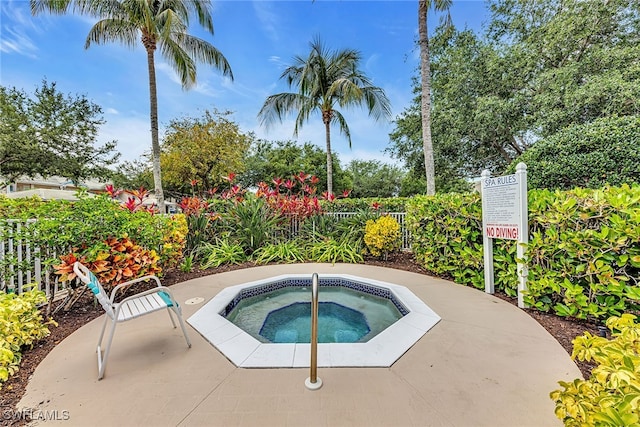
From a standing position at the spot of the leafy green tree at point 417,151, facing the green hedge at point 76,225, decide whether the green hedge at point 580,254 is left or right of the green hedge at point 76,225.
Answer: left

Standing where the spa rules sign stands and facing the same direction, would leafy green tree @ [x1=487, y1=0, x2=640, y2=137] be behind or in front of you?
behind

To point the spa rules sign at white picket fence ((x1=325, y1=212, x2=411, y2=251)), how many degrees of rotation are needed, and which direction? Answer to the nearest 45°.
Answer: approximately 90° to its right

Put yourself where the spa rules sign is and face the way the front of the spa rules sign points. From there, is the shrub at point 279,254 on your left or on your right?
on your right

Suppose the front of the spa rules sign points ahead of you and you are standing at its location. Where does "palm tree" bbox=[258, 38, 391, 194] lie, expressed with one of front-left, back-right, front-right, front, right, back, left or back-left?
right

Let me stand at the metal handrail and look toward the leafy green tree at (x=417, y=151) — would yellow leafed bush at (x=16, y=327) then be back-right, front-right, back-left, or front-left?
back-left

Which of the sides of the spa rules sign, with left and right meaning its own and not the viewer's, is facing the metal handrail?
front

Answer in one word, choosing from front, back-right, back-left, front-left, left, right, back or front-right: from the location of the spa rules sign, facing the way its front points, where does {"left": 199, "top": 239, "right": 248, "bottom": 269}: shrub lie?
front-right

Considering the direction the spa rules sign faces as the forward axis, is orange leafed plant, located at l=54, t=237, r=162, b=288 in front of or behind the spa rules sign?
in front
